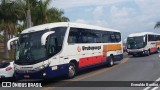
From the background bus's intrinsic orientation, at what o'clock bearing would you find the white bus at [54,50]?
The white bus is roughly at 11 o'clock from the background bus.

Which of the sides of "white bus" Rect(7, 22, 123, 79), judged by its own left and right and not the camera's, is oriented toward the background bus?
back

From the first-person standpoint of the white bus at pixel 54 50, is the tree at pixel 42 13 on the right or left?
on its right

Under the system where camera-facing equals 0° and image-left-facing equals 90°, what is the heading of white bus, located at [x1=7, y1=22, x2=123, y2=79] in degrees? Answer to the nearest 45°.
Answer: approximately 45°

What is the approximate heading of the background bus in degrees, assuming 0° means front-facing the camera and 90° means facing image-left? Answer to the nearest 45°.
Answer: approximately 45°
